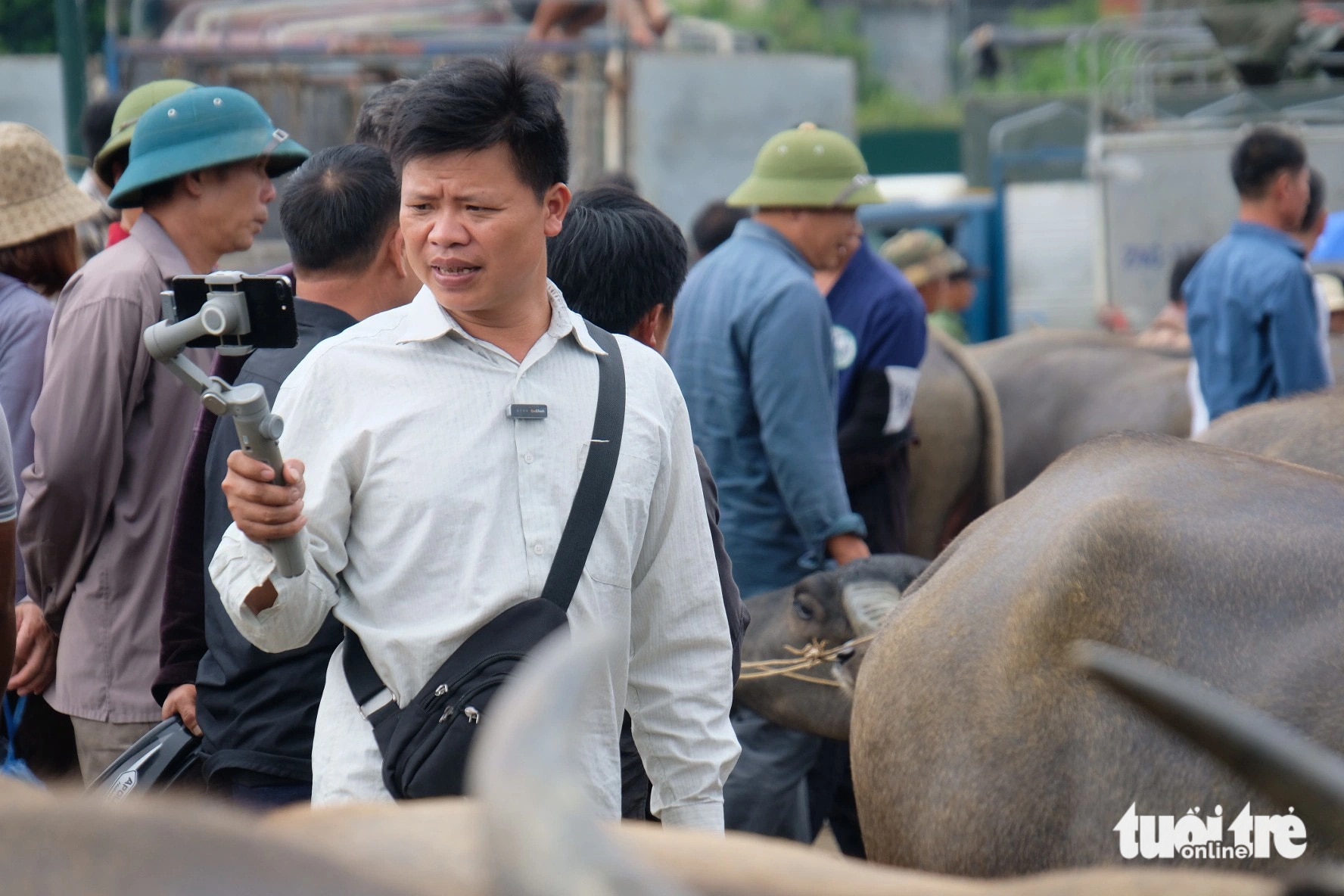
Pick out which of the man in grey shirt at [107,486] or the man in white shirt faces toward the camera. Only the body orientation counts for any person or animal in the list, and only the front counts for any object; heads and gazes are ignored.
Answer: the man in white shirt

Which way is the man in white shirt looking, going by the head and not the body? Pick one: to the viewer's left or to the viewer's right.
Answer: to the viewer's left

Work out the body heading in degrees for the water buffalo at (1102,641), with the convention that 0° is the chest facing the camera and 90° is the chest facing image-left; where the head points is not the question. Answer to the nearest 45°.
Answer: approximately 270°

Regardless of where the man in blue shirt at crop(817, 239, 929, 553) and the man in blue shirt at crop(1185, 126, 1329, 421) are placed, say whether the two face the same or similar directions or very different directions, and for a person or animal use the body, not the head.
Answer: very different directions

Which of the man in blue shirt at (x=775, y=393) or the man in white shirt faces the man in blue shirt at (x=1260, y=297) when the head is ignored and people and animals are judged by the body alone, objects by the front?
the man in blue shirt at (x=775, y=393)

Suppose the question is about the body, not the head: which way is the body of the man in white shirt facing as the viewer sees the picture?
toward the camera

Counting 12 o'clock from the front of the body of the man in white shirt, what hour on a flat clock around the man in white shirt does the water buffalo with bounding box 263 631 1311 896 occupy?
The water buffalo is roughly at 12 o'clock from the man in white shirt.

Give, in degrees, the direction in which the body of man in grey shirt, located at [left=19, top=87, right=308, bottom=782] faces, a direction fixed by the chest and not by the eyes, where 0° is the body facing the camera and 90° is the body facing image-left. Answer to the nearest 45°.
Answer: approximately 270°

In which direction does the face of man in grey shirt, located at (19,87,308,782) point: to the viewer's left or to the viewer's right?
to the viewer's right

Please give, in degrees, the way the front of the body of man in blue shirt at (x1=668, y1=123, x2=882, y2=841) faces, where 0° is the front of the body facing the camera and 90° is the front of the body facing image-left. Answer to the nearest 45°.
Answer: approximately 225°

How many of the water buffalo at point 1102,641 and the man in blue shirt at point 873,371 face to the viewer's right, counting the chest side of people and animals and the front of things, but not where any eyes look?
1

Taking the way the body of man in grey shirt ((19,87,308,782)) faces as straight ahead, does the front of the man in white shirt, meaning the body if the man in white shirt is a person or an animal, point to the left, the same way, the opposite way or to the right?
to the right

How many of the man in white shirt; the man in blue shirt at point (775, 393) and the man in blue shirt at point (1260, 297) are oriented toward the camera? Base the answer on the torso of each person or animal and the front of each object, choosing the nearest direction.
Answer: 1
